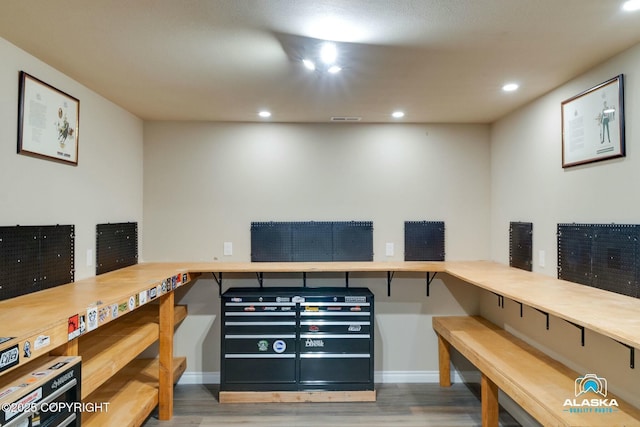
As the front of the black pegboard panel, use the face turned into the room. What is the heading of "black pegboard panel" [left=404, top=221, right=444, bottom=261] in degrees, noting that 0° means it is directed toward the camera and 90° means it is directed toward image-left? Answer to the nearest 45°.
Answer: approximately 0°

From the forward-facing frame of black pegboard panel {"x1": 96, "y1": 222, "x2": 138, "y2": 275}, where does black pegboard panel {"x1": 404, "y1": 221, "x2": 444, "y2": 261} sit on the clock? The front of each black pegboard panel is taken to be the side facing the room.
black pegboard panel {"x1": 404, "y1": 221, "x2": 444, "y2": 261} is roughly at 11 o'clock from black pegboard panel {"x1": 96, "y1": 222, "x2": 138, "y2": 275}.

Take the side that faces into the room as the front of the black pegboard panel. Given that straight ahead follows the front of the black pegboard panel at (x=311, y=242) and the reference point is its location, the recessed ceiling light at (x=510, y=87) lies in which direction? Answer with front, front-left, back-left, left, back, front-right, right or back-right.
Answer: front-left

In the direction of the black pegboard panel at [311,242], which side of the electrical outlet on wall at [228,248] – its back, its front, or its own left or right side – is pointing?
left

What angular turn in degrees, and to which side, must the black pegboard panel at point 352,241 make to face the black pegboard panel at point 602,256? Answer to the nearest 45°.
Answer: approximately 45° to its left
